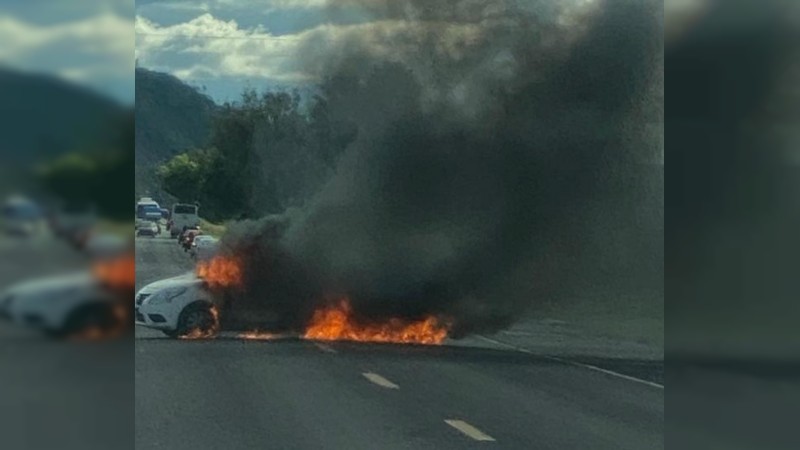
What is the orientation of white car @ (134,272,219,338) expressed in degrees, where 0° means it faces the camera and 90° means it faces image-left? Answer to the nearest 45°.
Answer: approximately 45°

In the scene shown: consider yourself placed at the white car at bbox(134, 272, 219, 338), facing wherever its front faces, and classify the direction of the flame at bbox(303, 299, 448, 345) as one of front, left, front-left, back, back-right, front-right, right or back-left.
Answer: back-left
